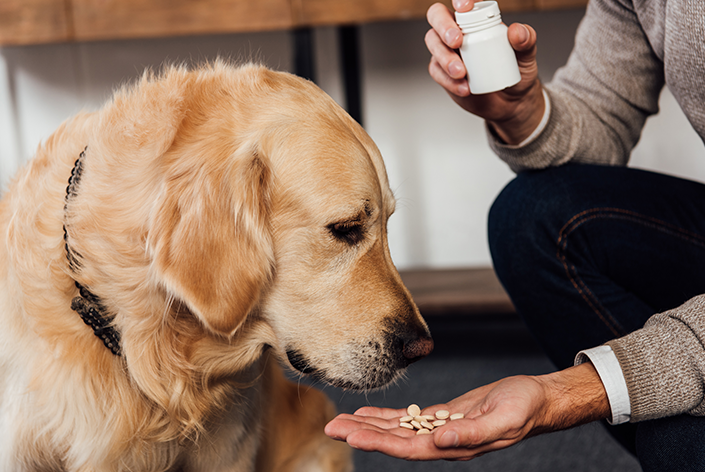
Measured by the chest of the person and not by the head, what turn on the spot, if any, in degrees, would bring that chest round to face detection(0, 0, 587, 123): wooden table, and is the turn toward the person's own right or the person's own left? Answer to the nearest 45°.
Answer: approximately 90° to the person's own right

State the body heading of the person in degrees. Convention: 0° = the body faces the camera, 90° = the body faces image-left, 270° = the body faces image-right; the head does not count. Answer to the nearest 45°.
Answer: approximately 45°
